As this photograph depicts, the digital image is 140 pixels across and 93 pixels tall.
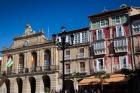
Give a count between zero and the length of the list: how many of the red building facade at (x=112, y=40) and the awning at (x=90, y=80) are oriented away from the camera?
0

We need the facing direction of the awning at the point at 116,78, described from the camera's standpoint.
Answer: facing the viewer and to the left of the viewer

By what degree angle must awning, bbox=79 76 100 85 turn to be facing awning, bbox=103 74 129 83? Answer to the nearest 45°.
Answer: approximately 90° to its left

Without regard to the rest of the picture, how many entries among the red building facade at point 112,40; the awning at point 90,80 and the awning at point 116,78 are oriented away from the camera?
0
